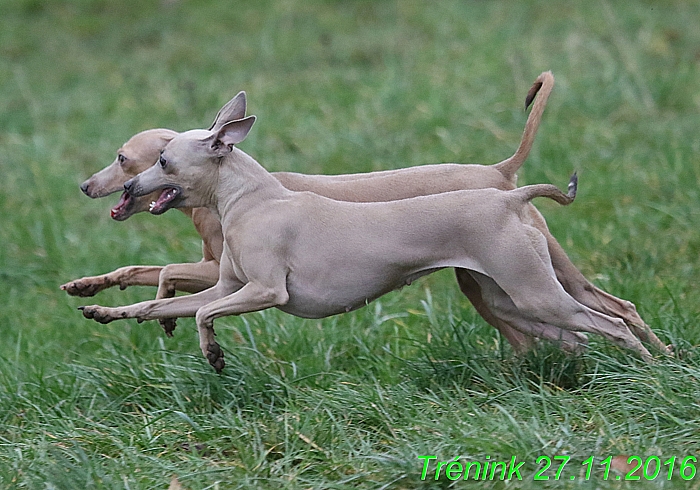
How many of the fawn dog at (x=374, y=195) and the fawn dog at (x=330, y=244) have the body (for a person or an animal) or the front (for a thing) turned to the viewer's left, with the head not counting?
2

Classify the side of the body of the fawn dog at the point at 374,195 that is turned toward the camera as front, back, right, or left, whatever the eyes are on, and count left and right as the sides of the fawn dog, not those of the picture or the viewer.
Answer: left

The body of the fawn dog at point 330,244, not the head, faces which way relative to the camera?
to the viewer's left

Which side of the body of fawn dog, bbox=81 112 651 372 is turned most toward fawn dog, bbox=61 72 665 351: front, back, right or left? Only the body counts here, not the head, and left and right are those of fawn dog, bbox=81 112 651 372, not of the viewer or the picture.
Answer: right

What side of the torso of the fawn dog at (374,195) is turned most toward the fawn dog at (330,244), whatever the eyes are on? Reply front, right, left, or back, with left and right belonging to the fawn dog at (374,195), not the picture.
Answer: left
